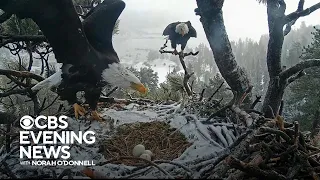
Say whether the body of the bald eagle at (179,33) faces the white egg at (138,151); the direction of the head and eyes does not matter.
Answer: yes

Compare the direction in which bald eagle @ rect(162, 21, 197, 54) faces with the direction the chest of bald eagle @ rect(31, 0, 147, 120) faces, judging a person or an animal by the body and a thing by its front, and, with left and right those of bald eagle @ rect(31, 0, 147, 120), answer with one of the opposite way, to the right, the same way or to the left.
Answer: to the right

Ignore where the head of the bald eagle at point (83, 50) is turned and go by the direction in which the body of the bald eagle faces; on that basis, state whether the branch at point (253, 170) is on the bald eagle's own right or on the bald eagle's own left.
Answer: on the bald eagle's own right

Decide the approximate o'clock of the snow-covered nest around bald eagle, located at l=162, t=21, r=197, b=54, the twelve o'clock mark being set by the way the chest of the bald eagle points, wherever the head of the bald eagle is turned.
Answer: The snow-covered nest is roughly at 12 o'clock from the bald eagle.

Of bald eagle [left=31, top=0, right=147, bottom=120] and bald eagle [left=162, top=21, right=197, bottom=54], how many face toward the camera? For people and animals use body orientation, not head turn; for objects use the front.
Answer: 1

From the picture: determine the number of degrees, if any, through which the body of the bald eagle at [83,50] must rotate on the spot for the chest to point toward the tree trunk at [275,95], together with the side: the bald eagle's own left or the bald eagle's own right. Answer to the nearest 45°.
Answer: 0° — it already faces it

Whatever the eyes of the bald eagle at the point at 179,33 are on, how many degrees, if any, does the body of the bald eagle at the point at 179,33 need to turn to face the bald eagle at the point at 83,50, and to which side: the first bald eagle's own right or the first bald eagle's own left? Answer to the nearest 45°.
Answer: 0° — it already faces it

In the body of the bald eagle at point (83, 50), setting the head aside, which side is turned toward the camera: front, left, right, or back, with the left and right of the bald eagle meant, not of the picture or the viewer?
right

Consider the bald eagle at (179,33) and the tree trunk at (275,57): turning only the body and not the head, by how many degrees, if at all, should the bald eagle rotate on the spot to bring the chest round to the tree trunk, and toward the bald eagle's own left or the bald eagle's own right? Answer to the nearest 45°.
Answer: approximately 45° to the bald eagle's own left
